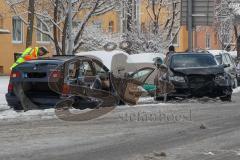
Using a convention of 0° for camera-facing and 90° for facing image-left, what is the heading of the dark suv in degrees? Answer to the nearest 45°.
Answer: approximately 0°

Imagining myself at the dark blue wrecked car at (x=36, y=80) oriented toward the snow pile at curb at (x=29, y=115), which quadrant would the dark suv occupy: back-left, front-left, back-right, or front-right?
back-left

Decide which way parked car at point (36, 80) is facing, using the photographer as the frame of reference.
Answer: facing away from the viewer and to the right of the viewer

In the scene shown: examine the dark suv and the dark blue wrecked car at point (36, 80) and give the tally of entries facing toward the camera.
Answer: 1

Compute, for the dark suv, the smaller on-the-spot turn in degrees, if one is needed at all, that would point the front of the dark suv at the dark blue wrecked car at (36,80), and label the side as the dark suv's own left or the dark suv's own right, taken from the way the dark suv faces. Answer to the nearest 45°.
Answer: approximately 45° to the dark suv's own right

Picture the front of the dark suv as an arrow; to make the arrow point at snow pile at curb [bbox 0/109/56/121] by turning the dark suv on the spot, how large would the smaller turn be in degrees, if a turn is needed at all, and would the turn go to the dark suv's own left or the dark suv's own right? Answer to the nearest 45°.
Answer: approximately 45° to the dark suv's own right
